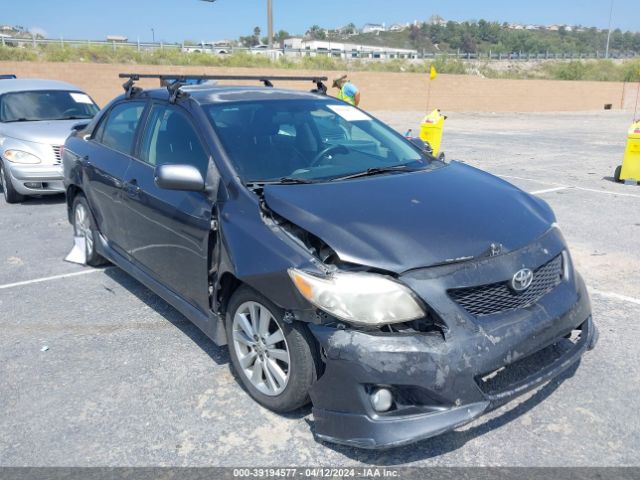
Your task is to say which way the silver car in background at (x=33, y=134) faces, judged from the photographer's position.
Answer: facing the viewer and to the right of the viewer

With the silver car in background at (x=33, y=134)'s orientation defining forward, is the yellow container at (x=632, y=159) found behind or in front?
in front
